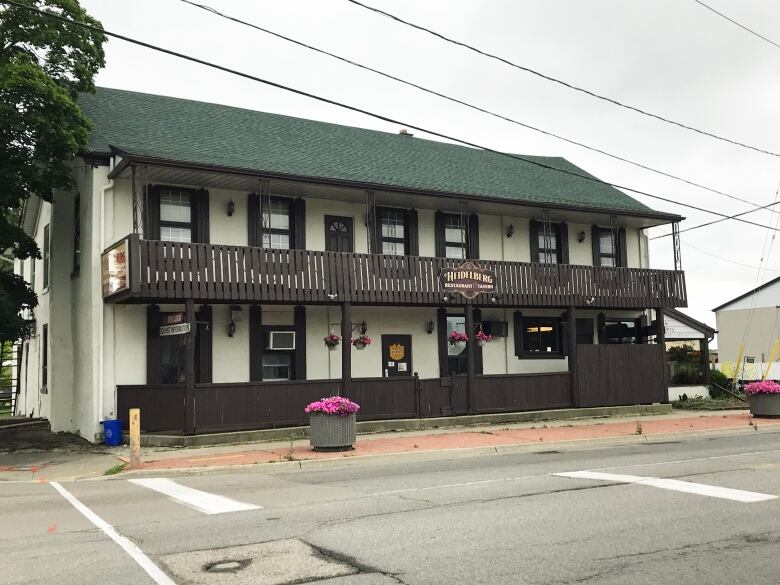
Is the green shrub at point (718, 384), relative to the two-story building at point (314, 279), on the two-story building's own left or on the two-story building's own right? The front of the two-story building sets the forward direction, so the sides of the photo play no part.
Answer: on the two-story building's own left

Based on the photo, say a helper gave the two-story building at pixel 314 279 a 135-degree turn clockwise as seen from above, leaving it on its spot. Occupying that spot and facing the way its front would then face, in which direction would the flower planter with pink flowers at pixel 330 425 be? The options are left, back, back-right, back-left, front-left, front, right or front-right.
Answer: left
